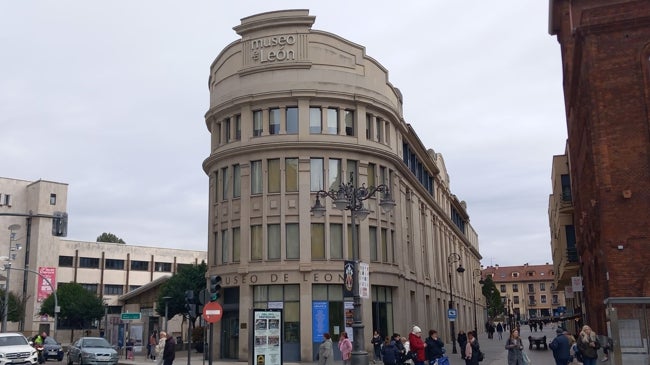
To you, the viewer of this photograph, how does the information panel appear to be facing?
facing the viewer

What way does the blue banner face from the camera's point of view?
toward the camera

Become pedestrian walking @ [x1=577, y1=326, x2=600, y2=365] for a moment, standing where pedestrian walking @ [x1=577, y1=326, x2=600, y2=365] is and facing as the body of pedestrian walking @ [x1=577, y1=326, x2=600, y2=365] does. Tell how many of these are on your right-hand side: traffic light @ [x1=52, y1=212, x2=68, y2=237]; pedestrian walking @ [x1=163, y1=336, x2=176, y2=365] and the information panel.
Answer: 3

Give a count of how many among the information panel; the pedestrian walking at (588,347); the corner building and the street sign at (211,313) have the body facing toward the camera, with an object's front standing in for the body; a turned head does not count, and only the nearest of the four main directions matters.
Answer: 4

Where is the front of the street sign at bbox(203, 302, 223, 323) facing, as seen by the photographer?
facing the viewer

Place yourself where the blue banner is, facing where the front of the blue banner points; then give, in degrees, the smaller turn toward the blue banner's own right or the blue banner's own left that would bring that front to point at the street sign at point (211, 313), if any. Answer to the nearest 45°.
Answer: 0° — it already faces it

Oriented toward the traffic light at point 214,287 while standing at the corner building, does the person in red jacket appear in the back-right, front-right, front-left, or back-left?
front-left

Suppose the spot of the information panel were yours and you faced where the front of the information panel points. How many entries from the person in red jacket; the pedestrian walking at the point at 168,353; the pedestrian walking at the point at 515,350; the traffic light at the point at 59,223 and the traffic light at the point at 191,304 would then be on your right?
3

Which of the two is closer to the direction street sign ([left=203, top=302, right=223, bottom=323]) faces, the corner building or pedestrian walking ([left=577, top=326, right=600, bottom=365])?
the pedestrian walking
